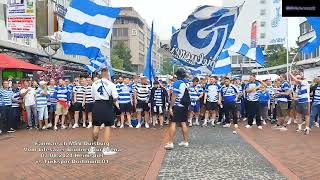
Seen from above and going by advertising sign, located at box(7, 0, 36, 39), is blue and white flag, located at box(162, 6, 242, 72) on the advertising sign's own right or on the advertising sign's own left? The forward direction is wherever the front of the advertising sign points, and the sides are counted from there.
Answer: on the advertising sign's own left

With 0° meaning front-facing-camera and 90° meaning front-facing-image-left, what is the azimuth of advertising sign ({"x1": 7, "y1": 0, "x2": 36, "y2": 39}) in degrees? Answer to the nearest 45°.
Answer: approximately 0°

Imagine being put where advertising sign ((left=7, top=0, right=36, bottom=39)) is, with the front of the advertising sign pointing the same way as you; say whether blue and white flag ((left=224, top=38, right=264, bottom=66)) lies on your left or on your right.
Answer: on your left

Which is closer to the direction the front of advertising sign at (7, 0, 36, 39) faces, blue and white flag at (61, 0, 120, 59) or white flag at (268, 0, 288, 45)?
the blue and white flag

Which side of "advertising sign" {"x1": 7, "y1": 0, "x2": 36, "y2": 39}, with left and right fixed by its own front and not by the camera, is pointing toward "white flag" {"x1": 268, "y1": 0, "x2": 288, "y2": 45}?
left

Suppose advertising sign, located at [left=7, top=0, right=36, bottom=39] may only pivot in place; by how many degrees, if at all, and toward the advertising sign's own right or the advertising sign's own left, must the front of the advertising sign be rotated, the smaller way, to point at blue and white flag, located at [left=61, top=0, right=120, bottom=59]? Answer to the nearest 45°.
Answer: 0° — it already faces it

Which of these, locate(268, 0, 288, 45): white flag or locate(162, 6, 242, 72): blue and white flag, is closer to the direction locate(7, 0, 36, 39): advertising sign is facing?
the blue and white flag
